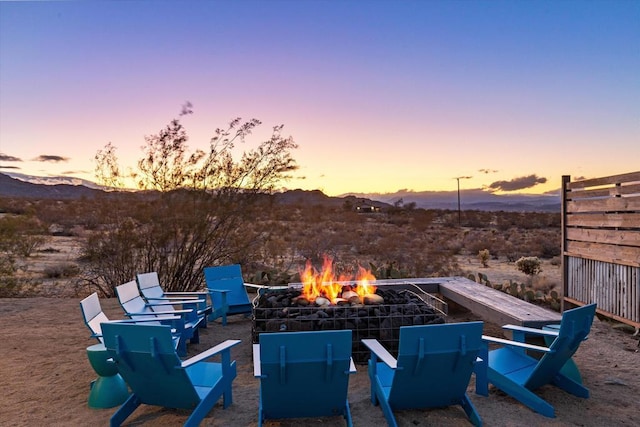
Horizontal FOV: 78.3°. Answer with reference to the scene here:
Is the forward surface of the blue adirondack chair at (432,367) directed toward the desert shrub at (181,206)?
yes

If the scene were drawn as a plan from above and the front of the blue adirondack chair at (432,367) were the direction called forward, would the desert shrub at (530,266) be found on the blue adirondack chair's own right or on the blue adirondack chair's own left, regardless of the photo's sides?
on the blue adirondack chair's own right

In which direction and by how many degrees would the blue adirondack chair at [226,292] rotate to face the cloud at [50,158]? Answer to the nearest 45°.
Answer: approximately 180°

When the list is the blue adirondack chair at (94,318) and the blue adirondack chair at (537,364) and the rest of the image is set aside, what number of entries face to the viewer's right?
1

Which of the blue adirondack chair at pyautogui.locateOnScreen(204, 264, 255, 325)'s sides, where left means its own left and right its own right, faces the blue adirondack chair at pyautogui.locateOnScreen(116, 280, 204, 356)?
right

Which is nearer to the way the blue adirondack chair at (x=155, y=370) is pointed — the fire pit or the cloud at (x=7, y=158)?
the fire pit

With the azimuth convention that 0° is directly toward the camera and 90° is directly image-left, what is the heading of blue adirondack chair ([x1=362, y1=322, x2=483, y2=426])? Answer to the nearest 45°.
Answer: approximately 135°

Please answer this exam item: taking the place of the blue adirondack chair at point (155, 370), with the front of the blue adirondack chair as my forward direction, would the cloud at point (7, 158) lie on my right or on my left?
on my left

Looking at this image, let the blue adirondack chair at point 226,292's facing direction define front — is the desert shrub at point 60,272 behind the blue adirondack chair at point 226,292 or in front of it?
behind

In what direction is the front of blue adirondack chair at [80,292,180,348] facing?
to the viewer's right

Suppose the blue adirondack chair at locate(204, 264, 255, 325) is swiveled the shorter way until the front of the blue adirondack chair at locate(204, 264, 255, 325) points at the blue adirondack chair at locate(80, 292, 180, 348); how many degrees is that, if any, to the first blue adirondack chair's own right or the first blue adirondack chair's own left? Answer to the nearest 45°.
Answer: approximately 90° to the first blue adirondack chair's own right

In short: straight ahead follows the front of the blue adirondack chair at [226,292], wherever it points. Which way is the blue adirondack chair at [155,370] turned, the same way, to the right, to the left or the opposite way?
to the left

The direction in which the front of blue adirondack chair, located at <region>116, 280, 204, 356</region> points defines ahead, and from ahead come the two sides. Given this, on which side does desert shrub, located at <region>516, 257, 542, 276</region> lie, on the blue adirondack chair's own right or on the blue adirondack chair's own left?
on the blue adirondack chair's own left

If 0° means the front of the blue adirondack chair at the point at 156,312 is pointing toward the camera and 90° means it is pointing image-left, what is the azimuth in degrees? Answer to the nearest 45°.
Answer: approximately 315°
